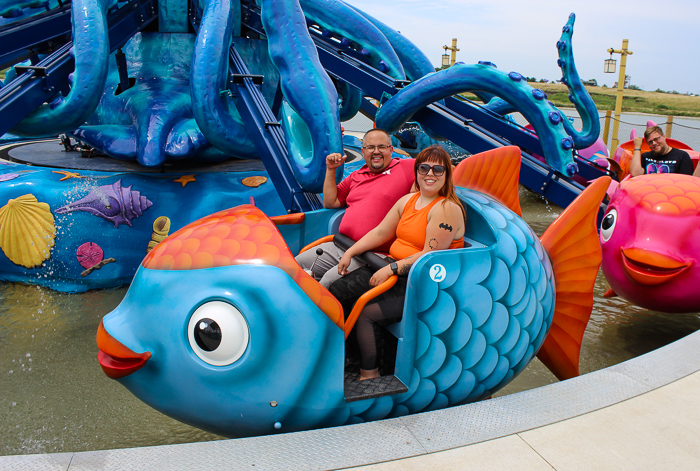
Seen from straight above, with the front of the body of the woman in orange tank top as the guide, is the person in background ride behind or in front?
behind

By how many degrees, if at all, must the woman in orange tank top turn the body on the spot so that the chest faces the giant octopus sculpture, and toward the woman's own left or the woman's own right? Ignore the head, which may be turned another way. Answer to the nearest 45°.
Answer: approximately 90° to the woman's own right

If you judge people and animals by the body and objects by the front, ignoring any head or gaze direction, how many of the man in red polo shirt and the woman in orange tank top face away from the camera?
0

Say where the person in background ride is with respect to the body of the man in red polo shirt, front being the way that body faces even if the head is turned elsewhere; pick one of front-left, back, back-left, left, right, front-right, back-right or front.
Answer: back
